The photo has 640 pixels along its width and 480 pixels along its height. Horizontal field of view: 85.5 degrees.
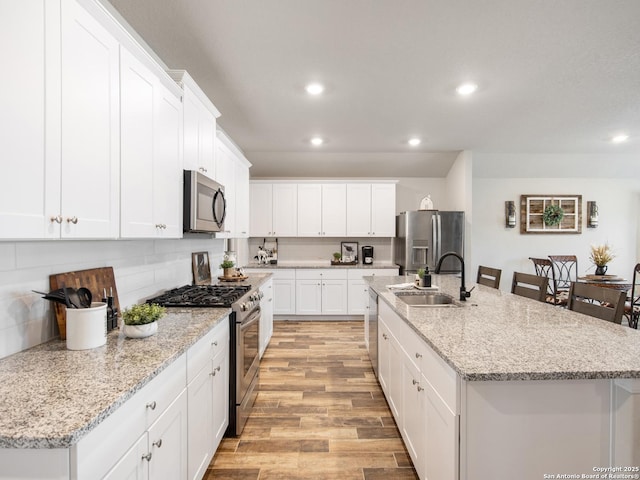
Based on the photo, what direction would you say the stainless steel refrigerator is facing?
toward the camera

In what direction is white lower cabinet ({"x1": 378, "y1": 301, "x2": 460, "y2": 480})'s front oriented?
to the viewer's left

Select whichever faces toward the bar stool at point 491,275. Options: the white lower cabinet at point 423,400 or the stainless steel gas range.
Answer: the stainless steel gas range

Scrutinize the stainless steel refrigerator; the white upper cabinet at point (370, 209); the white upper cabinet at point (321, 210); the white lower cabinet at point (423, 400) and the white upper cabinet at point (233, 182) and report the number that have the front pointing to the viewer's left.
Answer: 1

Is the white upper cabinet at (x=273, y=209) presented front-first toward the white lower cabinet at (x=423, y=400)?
yes

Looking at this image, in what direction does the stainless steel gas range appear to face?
to the viewer's right

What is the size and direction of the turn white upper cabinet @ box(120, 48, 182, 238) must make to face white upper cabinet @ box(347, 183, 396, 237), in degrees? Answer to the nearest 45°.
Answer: approximately 90° to its left

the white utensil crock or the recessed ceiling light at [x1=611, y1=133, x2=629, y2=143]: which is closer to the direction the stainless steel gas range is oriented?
the recessed ceiling light

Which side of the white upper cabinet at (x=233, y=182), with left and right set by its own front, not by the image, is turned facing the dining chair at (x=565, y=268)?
front

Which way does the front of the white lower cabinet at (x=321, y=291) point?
toward the camera

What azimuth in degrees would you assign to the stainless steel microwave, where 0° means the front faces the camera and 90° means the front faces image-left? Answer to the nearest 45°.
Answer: approximately 315°

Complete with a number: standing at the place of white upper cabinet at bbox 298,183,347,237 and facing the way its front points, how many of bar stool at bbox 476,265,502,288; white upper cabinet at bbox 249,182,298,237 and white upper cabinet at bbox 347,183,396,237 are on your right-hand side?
1

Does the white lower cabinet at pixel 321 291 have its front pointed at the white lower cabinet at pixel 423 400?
yes

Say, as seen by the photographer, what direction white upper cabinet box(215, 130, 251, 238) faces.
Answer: facing to the right of the viewer

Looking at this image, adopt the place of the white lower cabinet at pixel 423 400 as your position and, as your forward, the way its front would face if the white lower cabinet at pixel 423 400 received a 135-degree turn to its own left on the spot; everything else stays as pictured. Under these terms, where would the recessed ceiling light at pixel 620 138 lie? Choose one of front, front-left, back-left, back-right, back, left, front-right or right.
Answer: left

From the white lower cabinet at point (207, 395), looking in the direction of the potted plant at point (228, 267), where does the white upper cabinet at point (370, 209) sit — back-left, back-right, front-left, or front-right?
front-right

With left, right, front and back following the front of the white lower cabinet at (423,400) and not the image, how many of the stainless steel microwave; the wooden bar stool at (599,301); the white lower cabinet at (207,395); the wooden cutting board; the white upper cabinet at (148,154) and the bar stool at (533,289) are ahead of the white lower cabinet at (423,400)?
4

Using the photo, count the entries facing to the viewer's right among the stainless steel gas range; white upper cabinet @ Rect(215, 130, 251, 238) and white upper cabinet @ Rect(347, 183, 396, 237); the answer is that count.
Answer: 2
